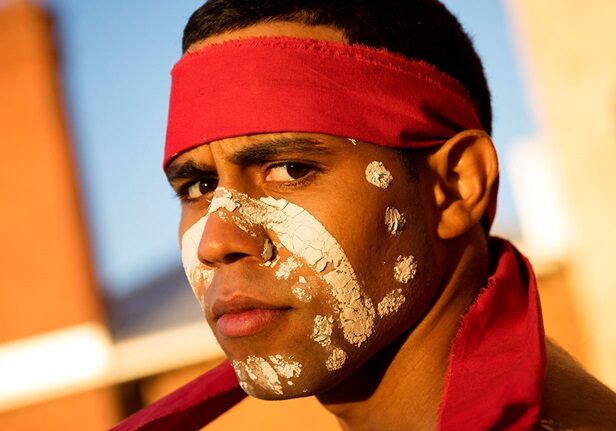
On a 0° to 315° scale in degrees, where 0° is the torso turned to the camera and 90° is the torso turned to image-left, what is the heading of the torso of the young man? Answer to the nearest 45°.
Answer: approximately 45°
